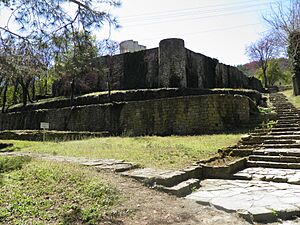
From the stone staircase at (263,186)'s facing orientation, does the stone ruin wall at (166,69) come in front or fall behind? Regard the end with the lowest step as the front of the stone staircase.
behind

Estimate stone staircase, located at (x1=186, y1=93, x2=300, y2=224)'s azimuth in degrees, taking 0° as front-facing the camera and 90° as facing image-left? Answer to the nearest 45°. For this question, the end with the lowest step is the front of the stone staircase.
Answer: approximately 0°

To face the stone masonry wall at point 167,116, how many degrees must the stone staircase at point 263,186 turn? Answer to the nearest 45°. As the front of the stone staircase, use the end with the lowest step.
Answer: approximately 135° to its right

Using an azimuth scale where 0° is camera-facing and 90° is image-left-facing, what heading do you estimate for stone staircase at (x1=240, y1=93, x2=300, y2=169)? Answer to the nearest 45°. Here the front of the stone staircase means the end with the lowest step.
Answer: approximately 0°

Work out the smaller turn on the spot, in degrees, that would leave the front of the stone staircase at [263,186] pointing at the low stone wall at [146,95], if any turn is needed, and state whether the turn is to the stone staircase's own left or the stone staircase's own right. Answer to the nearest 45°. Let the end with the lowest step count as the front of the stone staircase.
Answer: approximately 135° to the stone staircase's own right
